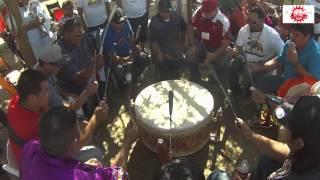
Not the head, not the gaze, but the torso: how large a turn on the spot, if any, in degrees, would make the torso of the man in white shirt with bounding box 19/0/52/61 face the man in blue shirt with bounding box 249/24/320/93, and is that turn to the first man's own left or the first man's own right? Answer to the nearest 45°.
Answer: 0° — they already face them

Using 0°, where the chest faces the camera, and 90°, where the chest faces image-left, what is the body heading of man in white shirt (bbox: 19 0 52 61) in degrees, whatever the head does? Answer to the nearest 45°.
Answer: approximately 315°

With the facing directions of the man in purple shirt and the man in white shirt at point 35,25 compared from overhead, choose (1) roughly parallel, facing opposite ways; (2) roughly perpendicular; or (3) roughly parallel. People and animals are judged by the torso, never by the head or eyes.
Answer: roughly perpendicular

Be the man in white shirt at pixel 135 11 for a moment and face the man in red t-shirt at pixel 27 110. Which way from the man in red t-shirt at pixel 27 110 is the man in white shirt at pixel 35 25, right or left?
right

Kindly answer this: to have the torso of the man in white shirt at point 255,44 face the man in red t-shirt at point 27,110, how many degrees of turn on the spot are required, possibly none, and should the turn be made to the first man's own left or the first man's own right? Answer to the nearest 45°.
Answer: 0° — they already face them

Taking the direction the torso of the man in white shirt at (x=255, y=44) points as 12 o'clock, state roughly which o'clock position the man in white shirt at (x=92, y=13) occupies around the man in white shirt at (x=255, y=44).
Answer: the man in white shirt at (x=92, y=13) is roughly at 2 o'clock from the man in white shirt at (x=255, y=44).

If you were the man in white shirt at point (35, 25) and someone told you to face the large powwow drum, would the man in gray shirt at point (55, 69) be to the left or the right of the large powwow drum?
right

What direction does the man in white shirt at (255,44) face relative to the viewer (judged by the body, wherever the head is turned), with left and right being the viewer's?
facing the viewer and to the left of the viewer

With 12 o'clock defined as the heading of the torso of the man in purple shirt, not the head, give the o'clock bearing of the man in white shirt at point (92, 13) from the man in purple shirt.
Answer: The man in white shirt is roughly at 11 o'clock from the man in purple shirt.

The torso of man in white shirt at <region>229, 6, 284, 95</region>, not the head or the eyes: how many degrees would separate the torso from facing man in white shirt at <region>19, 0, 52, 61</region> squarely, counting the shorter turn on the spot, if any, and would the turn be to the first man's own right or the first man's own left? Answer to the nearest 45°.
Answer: approximately 45° to the first man's own right

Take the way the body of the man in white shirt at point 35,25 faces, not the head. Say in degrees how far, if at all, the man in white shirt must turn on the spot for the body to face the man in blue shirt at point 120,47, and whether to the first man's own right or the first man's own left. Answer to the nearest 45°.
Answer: approximately 45° to the first man's own left

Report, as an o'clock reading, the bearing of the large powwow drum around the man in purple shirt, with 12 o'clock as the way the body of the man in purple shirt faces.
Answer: The large powwow drum is roughly at 12 o'clock from the man in purple shirt.

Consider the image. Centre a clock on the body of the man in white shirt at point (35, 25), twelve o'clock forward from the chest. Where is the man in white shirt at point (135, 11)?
the man in white shirt at point (135, 11) is roughly at 10 o'clock from the man in white shirt at point (35, 25).

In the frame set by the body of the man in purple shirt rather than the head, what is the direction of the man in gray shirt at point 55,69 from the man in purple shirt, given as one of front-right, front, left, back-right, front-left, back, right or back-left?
front-left

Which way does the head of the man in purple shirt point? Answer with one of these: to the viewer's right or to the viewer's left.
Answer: to the viewer's right

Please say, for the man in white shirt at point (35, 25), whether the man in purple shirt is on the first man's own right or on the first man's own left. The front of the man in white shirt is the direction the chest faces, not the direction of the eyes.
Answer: on the first man's own right

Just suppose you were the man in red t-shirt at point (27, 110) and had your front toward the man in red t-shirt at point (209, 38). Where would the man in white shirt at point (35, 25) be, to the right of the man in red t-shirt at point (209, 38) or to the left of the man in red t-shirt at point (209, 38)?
left
